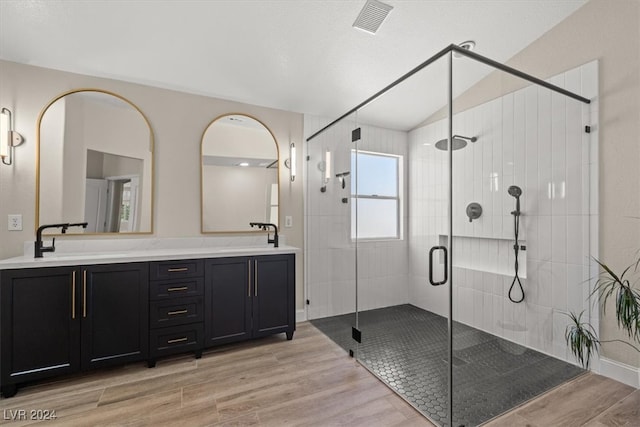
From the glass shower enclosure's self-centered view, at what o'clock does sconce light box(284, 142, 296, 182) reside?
The sconce light is roughly at 2 o'clock from the glass shower enclosure.

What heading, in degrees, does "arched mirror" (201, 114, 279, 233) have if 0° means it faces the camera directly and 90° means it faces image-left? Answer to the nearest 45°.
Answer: approximately 0°

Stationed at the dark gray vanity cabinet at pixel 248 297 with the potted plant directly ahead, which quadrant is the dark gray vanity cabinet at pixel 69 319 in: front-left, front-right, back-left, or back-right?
back-right

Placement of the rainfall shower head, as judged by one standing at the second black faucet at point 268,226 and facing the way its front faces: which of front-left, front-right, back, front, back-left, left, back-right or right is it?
back-left

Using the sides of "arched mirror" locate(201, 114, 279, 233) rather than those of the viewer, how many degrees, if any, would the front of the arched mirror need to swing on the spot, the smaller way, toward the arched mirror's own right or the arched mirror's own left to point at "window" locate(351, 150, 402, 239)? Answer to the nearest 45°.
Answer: approximately 45° to the arched mirror's own left
